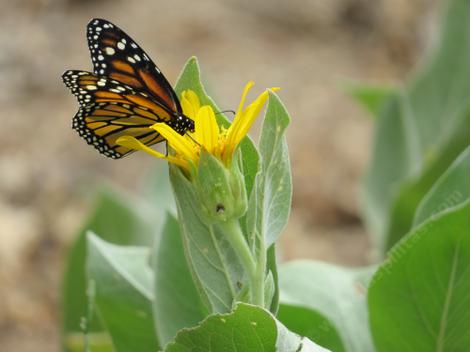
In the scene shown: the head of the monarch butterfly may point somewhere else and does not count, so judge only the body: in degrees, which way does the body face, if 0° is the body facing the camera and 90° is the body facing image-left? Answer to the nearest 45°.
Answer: approximately 270°
